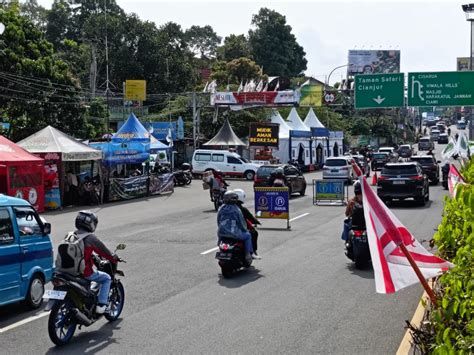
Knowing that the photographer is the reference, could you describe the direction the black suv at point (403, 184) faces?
facing away from the viewer

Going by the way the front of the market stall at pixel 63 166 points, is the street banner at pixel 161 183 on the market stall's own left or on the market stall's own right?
on the market stall's own left

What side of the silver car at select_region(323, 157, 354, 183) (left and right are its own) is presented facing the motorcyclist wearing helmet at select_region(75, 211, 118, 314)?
back

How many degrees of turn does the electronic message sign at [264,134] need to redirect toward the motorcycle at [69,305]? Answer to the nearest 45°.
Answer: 0° — it already faces it

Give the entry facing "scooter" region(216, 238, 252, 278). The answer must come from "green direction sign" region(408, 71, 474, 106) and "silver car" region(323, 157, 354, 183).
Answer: the green direction sign

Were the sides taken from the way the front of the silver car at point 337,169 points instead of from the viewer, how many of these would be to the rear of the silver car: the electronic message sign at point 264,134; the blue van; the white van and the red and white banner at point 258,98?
1

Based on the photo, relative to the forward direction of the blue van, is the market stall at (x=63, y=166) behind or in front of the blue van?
in front

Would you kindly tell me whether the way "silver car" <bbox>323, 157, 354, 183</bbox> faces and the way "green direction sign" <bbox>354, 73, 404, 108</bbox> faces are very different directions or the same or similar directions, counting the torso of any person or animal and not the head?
very different directions

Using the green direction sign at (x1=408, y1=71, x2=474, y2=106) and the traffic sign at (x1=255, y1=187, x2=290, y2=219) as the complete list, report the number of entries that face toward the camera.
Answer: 2

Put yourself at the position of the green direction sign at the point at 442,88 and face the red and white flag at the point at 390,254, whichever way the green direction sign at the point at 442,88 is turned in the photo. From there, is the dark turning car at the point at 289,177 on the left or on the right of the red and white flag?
right
